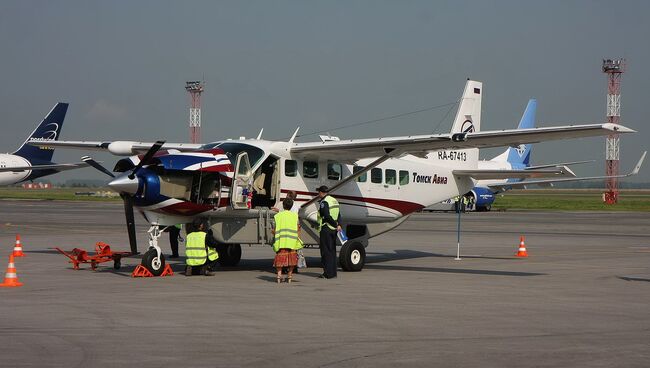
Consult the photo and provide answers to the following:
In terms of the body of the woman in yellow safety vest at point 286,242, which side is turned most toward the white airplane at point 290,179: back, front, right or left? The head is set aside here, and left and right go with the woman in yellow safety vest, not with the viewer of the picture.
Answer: front

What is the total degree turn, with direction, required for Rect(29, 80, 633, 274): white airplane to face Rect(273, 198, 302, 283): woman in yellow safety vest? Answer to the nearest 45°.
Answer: approximately 45° to its left

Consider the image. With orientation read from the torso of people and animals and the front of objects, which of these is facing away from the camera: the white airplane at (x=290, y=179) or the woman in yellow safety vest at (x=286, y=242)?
the woman in yellow safety vest

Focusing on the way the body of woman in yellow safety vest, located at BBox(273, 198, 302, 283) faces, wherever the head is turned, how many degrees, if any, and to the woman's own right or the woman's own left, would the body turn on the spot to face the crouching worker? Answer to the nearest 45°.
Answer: approximately 45° to the woman's own left

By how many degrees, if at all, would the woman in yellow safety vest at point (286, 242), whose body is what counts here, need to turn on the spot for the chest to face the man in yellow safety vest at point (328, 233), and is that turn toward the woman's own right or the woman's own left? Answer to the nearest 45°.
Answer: approximately 45° to the woman's own right

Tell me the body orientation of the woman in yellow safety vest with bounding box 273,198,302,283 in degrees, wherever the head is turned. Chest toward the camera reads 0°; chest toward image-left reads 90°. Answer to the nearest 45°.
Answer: approximately 180°

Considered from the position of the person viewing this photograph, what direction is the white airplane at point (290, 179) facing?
facing the viewer and to the left of the viewer

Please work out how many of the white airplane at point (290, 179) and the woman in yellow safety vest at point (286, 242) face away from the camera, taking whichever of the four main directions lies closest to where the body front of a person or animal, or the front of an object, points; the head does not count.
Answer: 1
